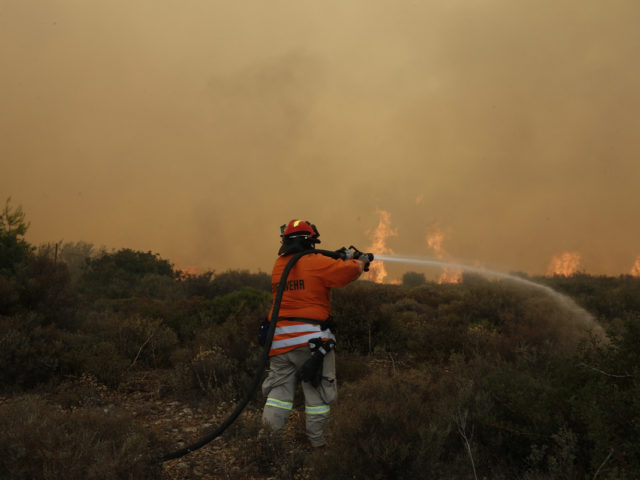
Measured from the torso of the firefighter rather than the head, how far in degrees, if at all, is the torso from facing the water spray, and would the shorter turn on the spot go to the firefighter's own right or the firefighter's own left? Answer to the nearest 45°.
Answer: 0° — they already face it

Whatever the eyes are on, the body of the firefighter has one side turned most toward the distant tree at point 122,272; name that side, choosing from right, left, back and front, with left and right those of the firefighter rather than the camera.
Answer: left

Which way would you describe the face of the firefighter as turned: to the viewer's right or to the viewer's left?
to the viewer's right

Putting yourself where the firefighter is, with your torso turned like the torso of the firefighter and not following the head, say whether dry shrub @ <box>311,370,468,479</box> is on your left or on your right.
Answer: on your right

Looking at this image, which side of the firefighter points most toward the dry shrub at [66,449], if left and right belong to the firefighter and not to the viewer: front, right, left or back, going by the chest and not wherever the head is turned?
back

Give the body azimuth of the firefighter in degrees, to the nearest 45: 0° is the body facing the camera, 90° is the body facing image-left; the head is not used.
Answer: approximately 225°

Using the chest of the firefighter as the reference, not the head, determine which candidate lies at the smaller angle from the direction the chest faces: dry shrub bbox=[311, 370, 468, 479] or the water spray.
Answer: the water spray

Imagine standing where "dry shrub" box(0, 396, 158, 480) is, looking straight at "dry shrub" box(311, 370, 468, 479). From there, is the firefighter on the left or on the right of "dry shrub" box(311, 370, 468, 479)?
left

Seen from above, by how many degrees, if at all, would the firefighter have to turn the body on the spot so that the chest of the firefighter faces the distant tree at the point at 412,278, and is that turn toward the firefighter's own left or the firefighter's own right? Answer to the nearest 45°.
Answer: approximately 45° to the firefighter's own left

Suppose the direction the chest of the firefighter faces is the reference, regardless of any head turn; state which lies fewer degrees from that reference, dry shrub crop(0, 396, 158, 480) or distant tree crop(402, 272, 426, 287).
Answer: the distant tree

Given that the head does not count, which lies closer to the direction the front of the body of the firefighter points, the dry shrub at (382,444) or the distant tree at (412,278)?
the distant tree

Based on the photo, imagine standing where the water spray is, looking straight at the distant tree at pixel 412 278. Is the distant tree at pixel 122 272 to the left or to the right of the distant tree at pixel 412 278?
left
